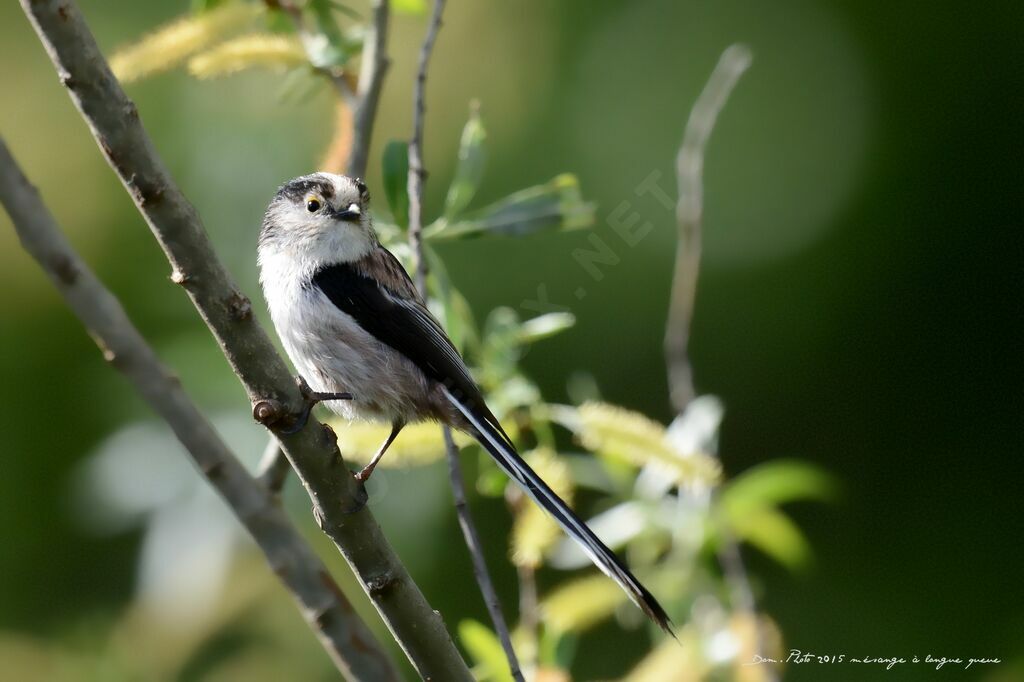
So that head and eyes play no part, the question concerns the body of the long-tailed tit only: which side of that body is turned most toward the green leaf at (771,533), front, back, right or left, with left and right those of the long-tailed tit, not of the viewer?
back

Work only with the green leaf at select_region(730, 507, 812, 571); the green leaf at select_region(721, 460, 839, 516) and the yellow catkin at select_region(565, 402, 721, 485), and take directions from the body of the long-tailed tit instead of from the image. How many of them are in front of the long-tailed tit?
0

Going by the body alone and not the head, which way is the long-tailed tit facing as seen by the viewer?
to the viewer's left

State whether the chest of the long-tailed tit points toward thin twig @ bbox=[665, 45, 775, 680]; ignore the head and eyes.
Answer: no
